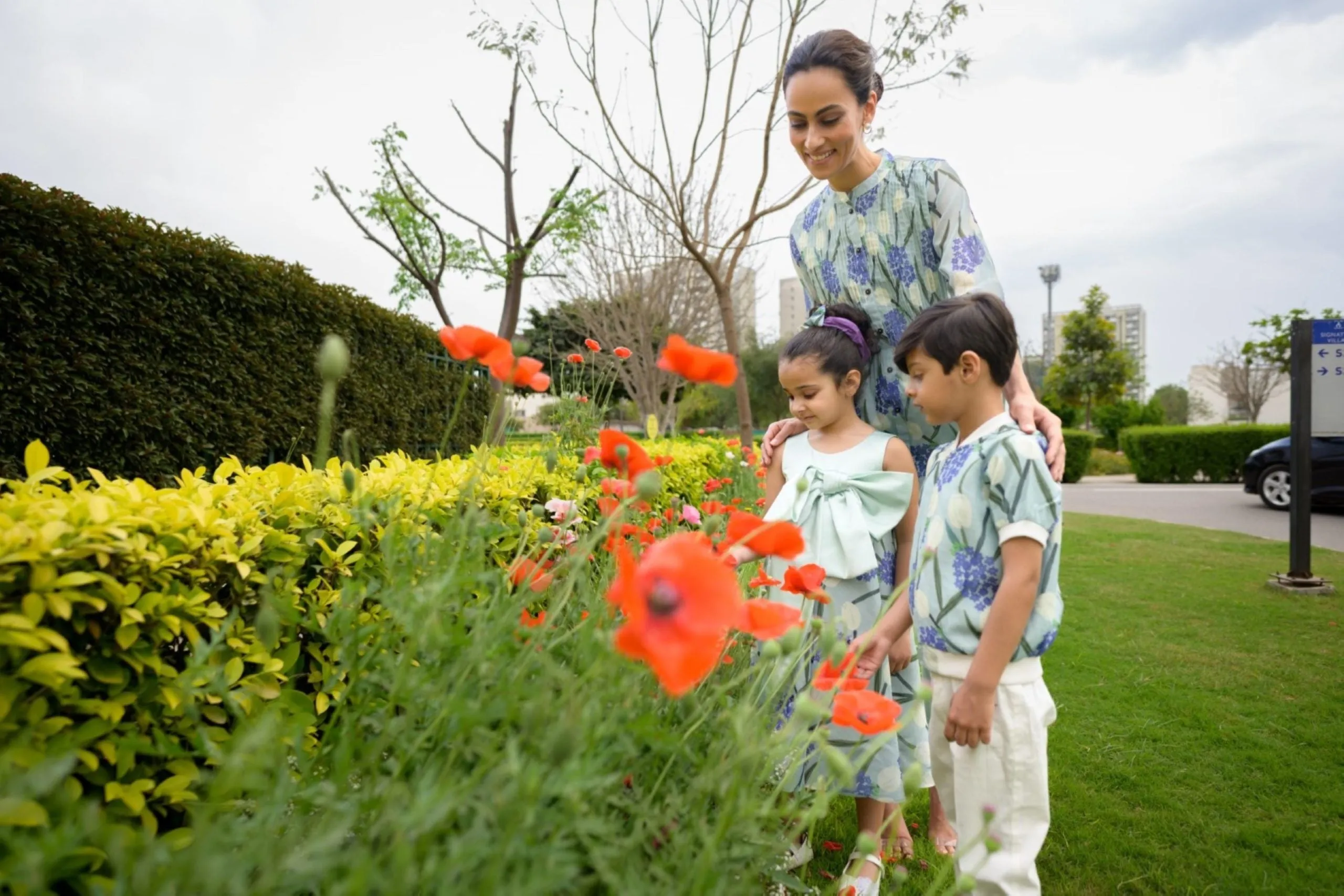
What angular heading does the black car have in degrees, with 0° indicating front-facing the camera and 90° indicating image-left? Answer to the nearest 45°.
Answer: approximately 90°

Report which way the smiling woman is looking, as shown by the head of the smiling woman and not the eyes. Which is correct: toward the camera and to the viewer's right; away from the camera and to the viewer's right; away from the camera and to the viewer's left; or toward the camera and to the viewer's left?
toward the camera and to the viewer's left

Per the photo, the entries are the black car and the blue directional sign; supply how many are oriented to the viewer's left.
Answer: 1

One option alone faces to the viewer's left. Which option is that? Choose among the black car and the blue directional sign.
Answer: the black car

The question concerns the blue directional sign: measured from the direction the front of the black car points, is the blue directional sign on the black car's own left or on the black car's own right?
on the black car's own left

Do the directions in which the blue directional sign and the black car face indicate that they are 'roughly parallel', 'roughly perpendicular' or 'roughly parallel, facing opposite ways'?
roughly perpendicular

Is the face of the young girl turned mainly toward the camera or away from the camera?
toward the camera

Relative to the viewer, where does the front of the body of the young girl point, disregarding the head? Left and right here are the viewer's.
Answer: facing the viewer and to the left of the viewer

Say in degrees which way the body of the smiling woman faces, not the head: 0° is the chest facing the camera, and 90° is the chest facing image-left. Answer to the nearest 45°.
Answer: approximately 45°

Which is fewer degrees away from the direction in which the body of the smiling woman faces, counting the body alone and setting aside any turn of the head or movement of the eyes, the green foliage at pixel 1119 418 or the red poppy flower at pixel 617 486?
the red poppy flower

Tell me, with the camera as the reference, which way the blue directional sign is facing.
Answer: facing the viewer

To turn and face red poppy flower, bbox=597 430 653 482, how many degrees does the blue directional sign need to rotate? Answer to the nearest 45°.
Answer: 0° — it already faces it

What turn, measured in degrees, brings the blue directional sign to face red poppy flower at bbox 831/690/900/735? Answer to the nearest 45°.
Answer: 0° — it already faces it

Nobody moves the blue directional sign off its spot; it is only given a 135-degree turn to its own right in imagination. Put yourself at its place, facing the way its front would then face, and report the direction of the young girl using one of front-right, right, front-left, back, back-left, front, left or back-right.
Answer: back-left
